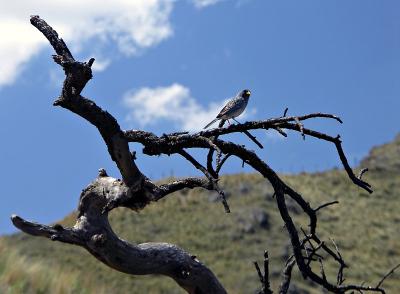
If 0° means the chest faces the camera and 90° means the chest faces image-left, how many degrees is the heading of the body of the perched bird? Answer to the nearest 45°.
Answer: approximately 270°
